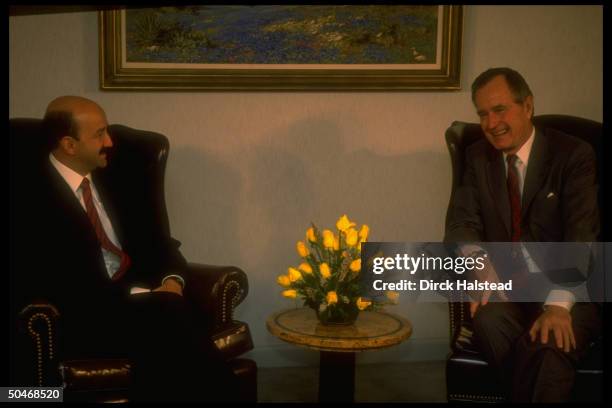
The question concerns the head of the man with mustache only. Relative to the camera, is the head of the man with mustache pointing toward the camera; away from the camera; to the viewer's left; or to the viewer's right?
to the viewer's right

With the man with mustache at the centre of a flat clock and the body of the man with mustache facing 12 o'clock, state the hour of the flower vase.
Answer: The flower vase is roughly at 11 o'clock from the man with mustache.

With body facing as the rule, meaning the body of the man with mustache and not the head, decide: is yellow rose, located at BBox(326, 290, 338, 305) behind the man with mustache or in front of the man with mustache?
in front

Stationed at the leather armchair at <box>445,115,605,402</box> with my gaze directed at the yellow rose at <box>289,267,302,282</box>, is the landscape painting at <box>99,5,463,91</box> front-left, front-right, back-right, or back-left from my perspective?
front-right

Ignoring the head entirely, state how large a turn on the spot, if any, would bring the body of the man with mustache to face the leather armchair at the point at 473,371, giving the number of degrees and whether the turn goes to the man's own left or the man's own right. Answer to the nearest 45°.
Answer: approximately 45° to the man's own left

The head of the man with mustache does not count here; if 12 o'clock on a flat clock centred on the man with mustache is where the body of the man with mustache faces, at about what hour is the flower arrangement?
The flower arrangement is roughly at 11 o'clock from the man with mustache.

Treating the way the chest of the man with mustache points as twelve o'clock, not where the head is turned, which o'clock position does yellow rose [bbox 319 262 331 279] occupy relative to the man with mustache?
The yellow rose is roughly at 11 o'clock from the man with mustache.

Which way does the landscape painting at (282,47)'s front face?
toward the camera

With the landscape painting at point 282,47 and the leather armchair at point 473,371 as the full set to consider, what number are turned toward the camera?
2

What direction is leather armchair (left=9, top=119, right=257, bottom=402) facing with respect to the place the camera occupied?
facing the viewer and to the right of the viewer

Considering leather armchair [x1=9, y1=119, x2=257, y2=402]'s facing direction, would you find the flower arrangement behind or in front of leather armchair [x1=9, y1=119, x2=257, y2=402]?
in front

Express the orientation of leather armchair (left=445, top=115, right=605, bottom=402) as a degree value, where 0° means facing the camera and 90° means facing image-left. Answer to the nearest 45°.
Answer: approximately 0°
